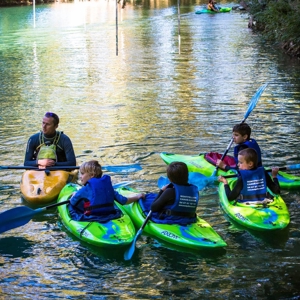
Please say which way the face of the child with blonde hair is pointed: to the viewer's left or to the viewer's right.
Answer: to the viewer's left

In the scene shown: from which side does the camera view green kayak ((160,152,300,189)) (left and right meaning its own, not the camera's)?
left

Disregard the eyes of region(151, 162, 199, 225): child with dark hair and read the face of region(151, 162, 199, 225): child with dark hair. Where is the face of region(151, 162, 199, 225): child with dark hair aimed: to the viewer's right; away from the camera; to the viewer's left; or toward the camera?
away from the camera

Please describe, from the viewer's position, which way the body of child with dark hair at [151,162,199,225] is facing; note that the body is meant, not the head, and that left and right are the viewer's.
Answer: facing away from the viewer and to the left of the viewer

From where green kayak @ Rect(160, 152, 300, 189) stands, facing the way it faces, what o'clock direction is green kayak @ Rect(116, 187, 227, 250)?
green kayak @ Rect(116, 187, 227, 250) is roughly at 9 o'clock from green kayak @ Rect(160, 152, 300, 189).

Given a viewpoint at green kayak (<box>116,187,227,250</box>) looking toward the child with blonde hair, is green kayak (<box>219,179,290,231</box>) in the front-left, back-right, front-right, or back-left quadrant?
back-right

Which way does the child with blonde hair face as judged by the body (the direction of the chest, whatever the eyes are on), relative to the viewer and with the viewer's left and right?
facing away from the viewer and to the left of the viewer

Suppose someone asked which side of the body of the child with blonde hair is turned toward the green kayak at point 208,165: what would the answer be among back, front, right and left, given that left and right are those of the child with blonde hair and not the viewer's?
right
